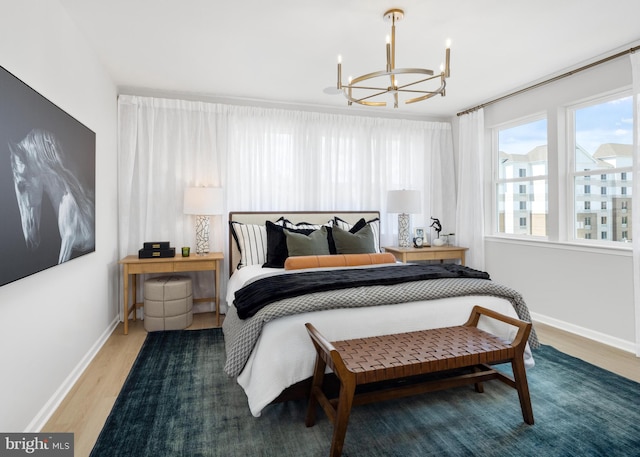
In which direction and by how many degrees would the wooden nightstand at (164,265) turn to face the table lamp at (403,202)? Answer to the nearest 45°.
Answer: approximately 90° to its left

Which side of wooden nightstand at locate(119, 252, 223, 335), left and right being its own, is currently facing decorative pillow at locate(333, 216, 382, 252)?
left

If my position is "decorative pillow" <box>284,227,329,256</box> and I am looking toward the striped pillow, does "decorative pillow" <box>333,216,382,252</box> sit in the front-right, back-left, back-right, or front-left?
back-right

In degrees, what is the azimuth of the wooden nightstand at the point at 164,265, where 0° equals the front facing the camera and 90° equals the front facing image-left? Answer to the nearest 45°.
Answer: approximately 0°

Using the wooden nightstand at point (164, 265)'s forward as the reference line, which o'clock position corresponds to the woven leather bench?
The woven leather bench is roughly at 11 o'clock from the wooden nightstand.

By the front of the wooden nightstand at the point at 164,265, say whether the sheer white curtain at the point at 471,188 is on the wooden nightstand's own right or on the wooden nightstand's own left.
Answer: on the wooden nightstand's own left

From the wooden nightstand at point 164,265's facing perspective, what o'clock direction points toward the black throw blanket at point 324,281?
The black throw blanket is roughly at 11 o'clock from the wooden nightstand.

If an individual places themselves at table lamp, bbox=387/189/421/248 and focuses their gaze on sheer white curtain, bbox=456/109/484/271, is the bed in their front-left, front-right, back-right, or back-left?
back-right

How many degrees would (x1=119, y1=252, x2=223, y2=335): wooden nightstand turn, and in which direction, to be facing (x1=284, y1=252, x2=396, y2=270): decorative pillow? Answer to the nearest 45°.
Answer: approximately 45° to its left

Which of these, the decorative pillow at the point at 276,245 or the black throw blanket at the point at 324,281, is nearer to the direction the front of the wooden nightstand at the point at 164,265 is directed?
the black throw blanket

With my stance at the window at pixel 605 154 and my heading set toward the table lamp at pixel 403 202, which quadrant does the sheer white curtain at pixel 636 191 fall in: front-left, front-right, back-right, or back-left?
back-left

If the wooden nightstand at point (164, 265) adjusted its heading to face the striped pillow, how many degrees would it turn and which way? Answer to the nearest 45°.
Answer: approximately 90° to its left

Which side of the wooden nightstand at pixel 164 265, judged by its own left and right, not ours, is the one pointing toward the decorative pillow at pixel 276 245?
left
